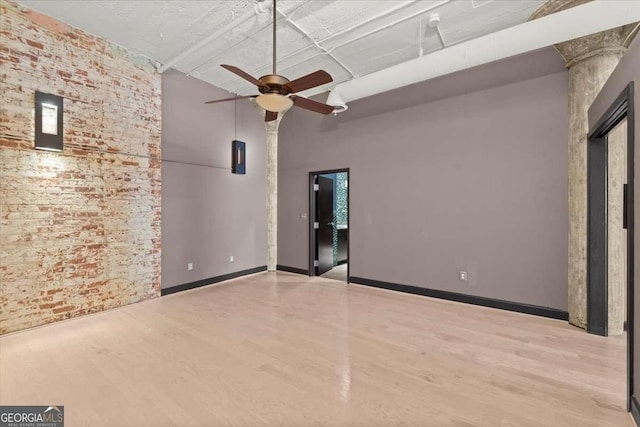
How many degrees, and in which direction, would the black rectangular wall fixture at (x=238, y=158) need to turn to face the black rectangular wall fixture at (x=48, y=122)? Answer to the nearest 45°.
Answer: approximately 90° to its right

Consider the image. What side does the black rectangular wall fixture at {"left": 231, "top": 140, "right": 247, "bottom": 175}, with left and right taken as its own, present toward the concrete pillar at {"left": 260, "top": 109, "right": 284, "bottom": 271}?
left

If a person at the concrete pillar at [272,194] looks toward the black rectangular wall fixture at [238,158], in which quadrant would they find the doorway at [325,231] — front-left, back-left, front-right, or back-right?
back-left

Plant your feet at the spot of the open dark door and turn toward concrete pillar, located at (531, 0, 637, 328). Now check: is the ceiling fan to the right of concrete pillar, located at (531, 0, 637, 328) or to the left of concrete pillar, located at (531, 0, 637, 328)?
right

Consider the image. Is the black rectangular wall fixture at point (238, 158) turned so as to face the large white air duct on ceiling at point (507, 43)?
yes

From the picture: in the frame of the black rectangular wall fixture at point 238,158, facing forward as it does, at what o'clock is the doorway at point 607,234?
The doorway is roughly at 12 o'clock from the black rectangular wall fixture.

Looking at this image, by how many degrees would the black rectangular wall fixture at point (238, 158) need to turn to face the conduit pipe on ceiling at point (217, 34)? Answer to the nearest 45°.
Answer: approximately 45° to its right

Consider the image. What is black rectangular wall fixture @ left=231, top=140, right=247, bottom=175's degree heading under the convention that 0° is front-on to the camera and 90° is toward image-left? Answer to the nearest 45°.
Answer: approximately 315°

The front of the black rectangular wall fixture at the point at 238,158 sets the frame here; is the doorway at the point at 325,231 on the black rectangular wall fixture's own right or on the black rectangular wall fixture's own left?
on the black rectangular wall fixture's own left
